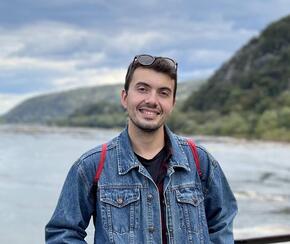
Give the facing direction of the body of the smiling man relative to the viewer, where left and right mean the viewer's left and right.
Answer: facing the viewer

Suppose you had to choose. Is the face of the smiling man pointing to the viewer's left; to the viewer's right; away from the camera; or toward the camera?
toward the camera
